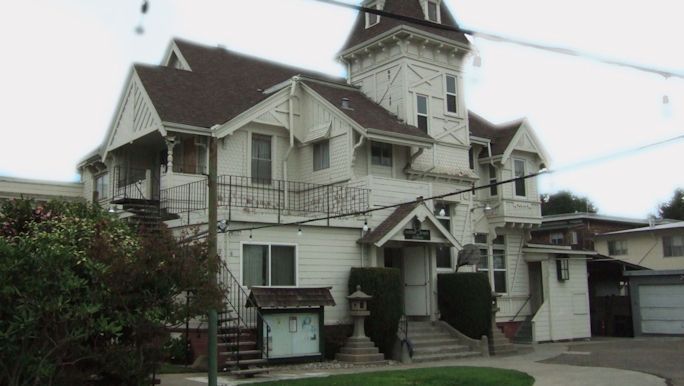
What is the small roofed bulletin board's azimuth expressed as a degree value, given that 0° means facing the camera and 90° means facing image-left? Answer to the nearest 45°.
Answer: approximately 0°

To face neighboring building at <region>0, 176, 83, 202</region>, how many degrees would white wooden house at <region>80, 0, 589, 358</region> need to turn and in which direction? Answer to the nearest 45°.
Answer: approximately 135° to its right

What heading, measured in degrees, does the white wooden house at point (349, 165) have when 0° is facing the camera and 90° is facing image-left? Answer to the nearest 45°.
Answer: approximately 315°

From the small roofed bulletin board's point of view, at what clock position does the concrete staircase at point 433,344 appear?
The concrete staircase is roughly at 8 o'clock from the small roofed bulletin board.

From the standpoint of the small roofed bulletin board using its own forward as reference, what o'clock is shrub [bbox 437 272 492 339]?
The shrub is roughly at 8 o'clock from the small roofed bulletin board.

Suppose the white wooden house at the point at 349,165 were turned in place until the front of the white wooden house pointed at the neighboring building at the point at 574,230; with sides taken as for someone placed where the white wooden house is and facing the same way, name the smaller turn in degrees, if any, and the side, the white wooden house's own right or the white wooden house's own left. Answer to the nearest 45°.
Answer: approximately 90° to the white wooden house's own left

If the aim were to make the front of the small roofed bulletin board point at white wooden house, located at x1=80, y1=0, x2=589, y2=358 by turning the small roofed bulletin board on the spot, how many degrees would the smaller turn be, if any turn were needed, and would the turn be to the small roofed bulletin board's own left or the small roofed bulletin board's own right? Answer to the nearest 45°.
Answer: approximately 180°
